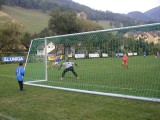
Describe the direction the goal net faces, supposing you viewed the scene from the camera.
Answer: facing away from the viewer and to the right of the viewer
